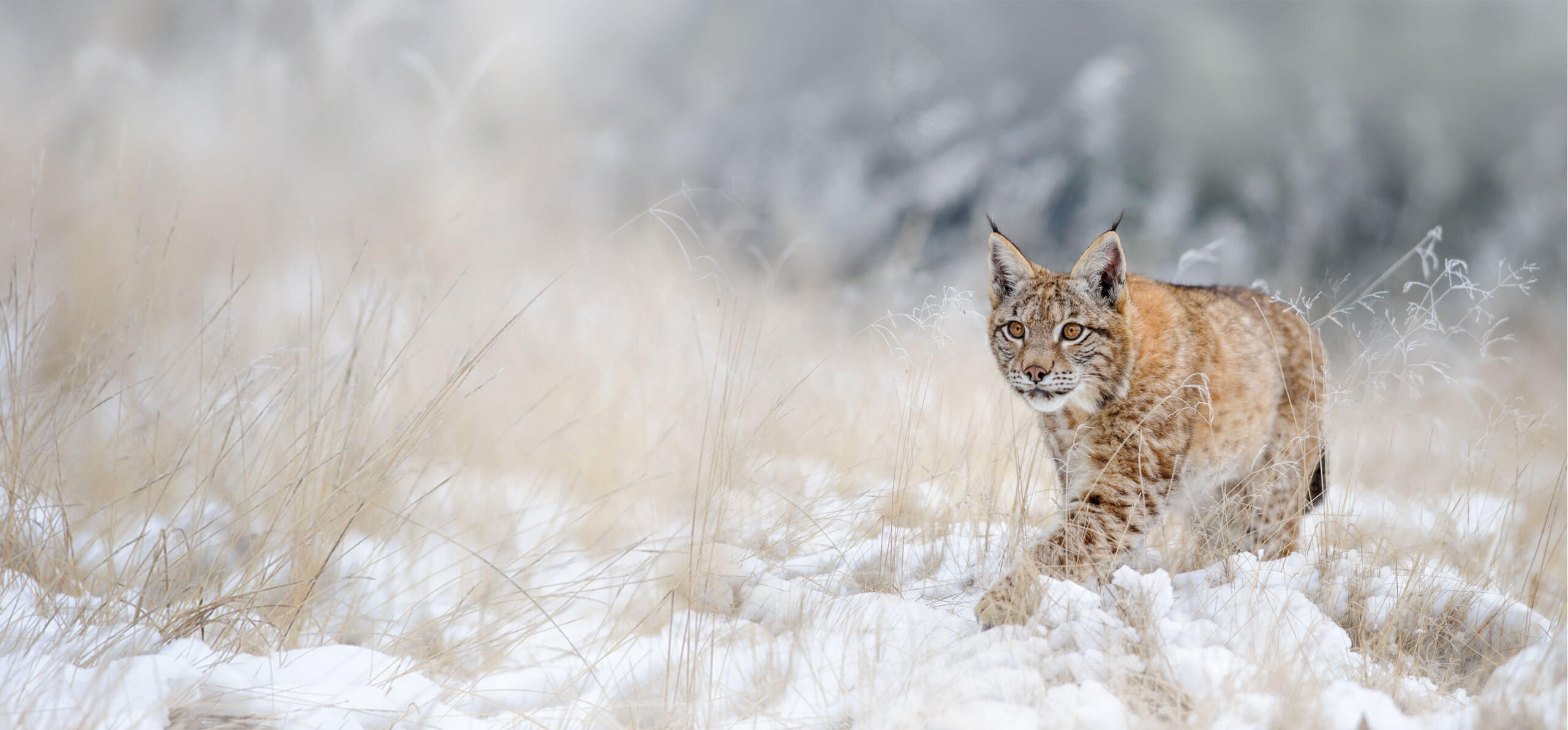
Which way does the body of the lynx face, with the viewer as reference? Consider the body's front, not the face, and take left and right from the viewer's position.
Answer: facing the viewer and to the left of the viewer
